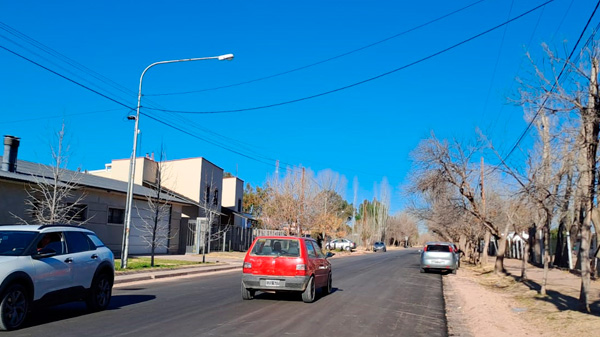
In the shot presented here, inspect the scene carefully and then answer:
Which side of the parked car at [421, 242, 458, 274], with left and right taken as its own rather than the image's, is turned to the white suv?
back

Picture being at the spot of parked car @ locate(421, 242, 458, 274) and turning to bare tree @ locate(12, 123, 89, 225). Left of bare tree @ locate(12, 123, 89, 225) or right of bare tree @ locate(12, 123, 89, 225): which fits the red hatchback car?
left

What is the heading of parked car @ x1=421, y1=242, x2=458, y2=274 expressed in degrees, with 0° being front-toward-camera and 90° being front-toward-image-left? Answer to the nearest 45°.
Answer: approximately 180°

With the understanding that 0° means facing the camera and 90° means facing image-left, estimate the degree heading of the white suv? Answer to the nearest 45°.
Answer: approximately 45°

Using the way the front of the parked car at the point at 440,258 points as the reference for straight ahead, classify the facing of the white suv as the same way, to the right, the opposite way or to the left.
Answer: the opposite way

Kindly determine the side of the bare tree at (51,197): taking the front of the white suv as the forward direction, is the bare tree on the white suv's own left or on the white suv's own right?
on the white suv's own right

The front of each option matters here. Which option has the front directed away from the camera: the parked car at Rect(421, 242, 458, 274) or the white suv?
the parked car

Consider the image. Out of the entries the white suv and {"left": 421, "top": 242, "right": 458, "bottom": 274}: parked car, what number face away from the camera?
1

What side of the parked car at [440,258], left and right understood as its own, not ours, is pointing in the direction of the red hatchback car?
back

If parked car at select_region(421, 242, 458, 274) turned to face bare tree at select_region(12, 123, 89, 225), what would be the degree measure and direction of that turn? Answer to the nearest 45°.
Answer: approximately 135° to its left
